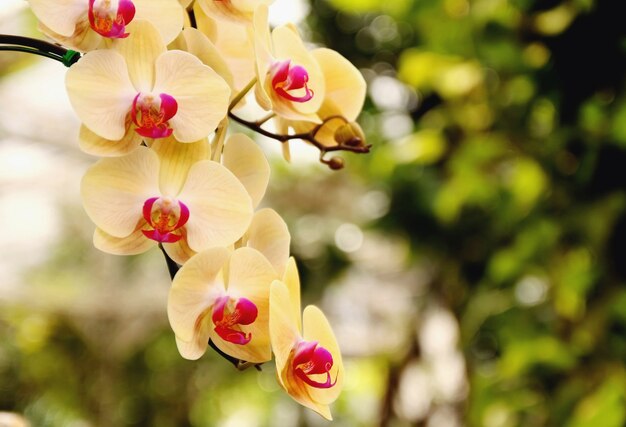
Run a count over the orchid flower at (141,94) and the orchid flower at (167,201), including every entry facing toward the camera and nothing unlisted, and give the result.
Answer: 2

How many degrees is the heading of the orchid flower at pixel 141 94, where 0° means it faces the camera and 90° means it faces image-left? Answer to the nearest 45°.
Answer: approximately 0°
